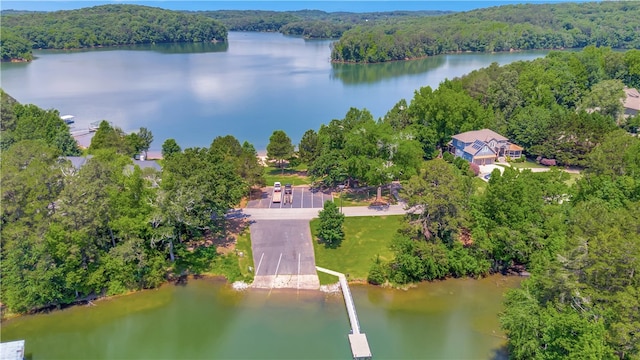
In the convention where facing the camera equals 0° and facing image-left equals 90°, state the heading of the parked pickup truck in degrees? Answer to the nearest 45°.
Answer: approximately 180°

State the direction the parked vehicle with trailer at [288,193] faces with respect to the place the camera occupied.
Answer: facing away from the viewer

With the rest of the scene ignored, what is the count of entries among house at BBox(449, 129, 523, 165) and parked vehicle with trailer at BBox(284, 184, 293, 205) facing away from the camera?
1

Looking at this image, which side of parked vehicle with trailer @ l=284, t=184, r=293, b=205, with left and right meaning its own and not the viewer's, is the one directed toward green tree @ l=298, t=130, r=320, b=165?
front

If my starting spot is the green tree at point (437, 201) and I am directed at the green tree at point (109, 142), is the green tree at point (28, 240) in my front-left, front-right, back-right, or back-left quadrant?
front-left

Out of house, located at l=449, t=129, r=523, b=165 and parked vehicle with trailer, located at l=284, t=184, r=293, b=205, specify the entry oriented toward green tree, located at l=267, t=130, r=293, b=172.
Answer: the parked vehicle with trailer

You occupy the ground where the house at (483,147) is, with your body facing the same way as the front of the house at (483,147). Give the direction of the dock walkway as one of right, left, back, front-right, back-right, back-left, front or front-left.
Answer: front-right

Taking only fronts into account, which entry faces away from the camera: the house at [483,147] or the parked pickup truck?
the parked pickup truck

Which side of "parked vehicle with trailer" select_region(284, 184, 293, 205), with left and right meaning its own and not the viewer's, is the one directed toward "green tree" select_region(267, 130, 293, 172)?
front

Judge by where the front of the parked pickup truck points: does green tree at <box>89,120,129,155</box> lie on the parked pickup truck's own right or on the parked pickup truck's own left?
on the parked pickup truck's own left

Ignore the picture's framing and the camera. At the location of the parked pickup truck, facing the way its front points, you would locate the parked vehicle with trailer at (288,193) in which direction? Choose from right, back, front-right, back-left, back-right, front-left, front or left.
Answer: right

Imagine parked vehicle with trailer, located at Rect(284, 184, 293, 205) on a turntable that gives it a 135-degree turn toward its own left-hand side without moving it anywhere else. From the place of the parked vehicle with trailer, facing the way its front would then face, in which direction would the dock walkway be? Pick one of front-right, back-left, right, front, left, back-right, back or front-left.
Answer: front-left

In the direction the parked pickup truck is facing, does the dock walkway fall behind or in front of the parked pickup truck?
behind
